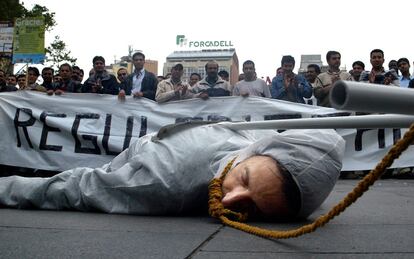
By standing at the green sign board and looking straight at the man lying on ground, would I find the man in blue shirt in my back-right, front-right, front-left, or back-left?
front-left

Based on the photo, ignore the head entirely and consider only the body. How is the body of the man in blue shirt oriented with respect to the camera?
toward the camera

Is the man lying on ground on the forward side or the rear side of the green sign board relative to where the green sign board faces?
on the forward side

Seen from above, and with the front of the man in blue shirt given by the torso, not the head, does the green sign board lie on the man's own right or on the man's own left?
on the man's own right

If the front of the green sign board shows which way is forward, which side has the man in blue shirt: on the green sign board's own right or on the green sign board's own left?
on the green sign board's own left

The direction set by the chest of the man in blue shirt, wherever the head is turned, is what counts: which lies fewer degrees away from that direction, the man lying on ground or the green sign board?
the man lying on ground

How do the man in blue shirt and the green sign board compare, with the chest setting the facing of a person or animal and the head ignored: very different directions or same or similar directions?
same or similar directions

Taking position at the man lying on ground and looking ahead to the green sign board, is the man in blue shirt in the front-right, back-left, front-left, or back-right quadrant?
front-right

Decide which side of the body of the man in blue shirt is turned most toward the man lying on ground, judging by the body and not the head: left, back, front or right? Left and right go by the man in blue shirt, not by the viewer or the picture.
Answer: front

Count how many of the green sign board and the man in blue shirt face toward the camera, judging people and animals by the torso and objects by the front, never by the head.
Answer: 2

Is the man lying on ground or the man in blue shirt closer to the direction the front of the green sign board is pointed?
the man lying on ground

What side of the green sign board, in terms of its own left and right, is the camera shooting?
front
